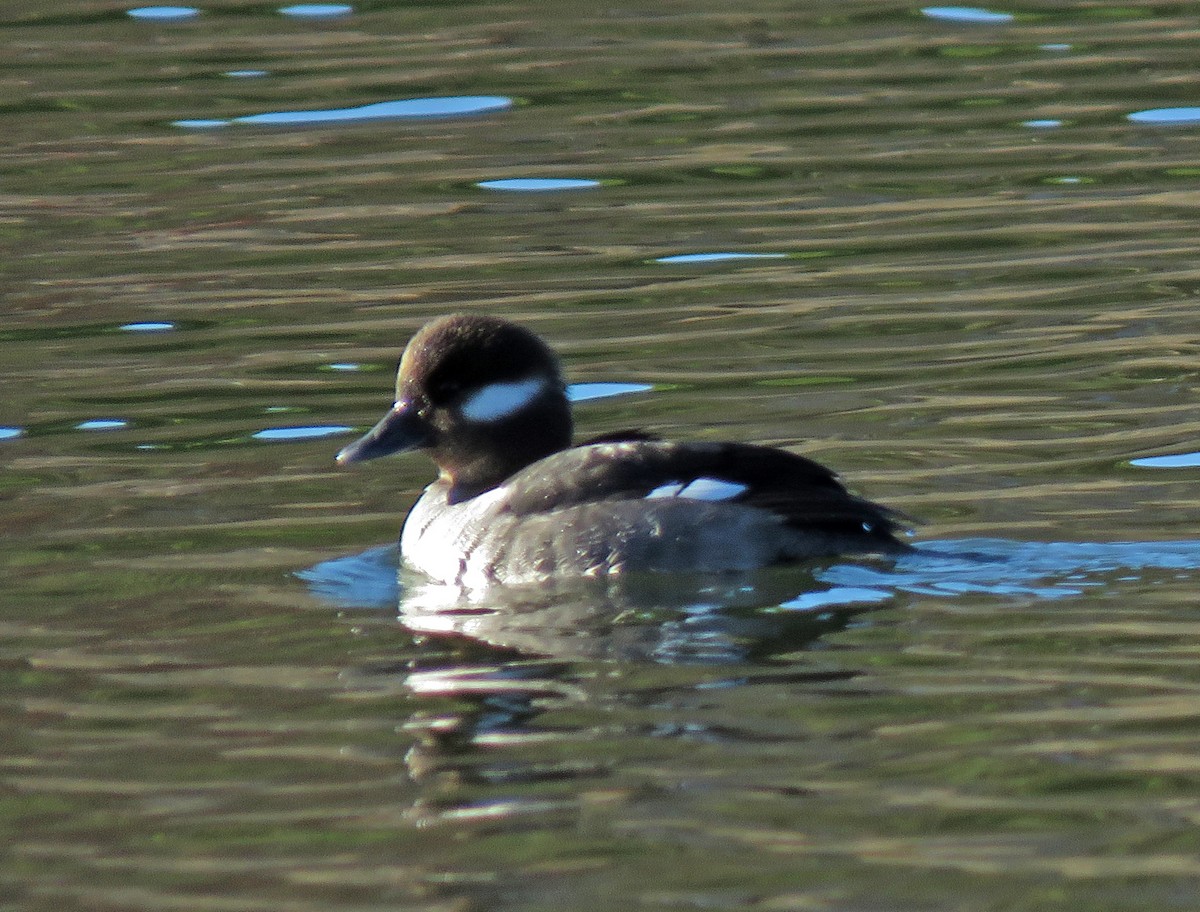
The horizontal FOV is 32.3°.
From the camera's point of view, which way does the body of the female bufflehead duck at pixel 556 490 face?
to the viewer's left
